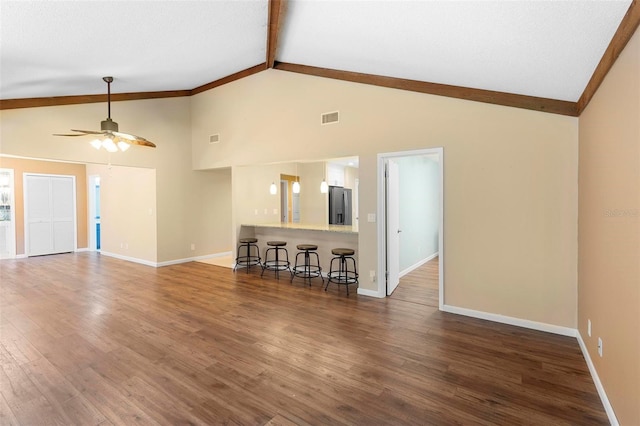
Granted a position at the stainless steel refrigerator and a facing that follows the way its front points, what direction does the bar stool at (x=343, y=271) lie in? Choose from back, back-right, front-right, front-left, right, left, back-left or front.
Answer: front-right

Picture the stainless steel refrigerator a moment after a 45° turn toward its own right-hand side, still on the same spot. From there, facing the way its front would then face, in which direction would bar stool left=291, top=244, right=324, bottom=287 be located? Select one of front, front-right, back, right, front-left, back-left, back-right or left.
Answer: front

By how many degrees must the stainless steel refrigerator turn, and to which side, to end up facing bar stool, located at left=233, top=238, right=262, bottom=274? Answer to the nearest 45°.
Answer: approximately 90° to its right

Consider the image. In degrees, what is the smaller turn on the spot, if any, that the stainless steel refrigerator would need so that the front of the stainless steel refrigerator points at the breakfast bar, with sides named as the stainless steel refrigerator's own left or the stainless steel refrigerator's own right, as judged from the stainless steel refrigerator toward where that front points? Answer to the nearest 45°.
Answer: approximately 45° to the stainless steel refrigerator's own right

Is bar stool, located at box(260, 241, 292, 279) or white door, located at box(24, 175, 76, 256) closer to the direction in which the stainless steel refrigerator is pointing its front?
the bar stool

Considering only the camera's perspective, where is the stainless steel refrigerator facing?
facing the viewer and to the right of the viewer
